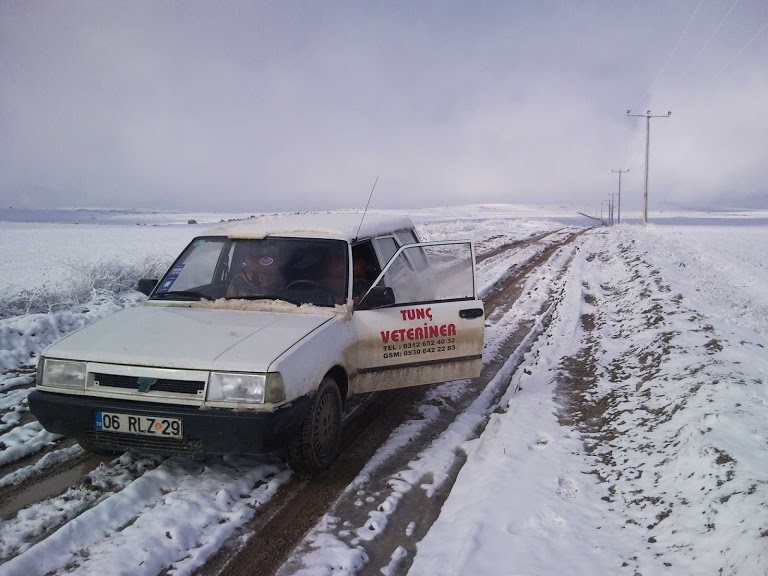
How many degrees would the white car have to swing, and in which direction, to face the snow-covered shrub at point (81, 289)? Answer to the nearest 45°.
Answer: approximately 90° to its right

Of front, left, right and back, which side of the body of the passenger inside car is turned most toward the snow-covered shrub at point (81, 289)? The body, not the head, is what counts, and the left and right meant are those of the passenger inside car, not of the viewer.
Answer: right

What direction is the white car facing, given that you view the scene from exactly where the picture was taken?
facing the viewer and to the left of the viewer
